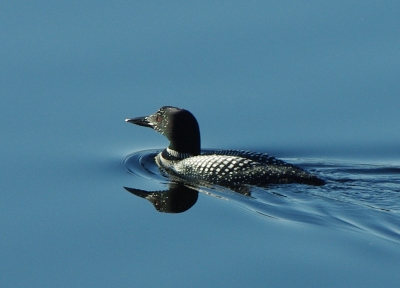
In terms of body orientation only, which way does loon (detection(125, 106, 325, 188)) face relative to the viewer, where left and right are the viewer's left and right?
facing to the left of the viewer
